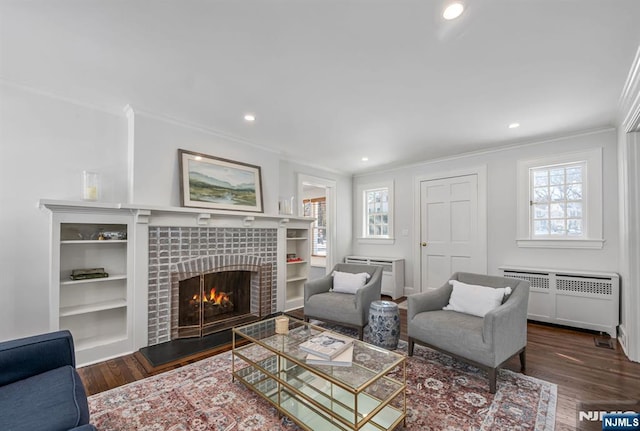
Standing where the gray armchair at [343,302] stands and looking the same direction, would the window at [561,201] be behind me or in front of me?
behind

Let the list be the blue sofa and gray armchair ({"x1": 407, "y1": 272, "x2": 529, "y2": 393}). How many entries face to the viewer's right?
1

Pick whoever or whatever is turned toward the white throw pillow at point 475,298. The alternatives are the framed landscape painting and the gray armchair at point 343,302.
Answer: the framed landscape painting

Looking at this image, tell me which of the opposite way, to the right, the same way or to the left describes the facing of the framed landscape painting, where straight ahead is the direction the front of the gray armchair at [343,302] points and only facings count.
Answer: to the left

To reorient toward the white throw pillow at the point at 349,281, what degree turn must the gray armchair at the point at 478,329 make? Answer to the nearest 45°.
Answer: approximately 90° to its right

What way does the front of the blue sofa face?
to the viewer's right

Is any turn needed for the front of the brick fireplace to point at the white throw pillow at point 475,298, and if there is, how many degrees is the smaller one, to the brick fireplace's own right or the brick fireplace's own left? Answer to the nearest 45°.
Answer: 0° — it already faces it

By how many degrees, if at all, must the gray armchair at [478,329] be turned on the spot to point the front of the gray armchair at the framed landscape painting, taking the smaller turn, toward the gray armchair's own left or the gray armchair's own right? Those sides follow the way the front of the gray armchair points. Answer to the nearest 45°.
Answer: approximately 45° to the gray armchair's own right

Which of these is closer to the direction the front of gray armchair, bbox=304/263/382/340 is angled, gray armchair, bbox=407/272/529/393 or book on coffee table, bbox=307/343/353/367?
the book on coffee table

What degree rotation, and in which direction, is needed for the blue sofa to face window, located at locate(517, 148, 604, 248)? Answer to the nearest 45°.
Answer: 0° — it already faces it

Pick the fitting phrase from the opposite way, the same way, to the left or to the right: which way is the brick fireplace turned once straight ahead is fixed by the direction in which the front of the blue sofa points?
to the right

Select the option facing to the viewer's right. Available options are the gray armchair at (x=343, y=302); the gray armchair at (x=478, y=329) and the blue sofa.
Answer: the blue sofa

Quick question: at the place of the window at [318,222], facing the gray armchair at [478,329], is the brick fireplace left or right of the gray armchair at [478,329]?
right

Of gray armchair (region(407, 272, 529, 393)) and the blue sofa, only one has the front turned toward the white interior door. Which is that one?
the blue sofa

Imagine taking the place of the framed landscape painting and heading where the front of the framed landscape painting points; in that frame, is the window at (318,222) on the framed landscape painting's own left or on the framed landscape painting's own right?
on the framed landscape painting's own left

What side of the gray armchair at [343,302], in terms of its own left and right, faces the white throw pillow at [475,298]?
left
